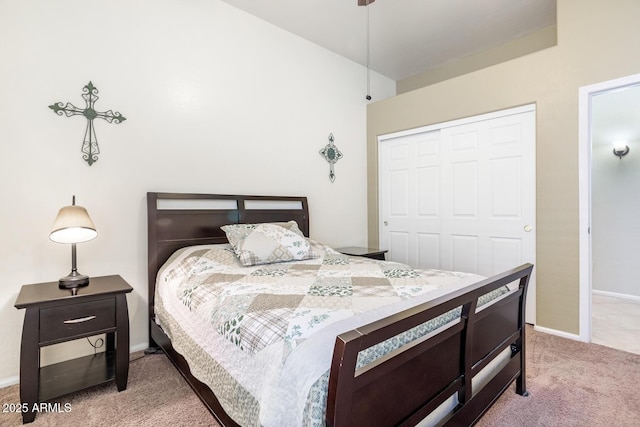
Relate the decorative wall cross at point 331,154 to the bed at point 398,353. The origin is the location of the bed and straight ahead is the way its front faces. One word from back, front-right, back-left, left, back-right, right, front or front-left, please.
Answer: back-left

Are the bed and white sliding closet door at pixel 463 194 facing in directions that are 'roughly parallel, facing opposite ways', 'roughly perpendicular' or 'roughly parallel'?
roughly perpendicular

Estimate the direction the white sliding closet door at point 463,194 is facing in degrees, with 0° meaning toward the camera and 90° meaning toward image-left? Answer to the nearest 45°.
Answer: approximately 45°

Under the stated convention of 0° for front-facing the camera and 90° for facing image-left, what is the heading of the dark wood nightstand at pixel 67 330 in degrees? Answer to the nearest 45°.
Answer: approximately 0°

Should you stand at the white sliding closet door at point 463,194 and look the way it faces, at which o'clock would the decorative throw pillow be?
The decorative throw pillow is roughly at 12 o'clock from the white sliding closet door.

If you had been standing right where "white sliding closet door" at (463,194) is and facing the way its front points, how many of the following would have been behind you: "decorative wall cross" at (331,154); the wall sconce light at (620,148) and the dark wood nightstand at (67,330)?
1

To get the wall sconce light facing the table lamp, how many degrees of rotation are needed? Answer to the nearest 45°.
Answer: approximately 45° to its right

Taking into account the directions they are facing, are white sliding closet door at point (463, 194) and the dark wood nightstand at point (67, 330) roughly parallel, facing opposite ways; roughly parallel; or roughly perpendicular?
roughly perpendicular

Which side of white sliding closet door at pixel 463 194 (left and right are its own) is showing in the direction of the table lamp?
front
